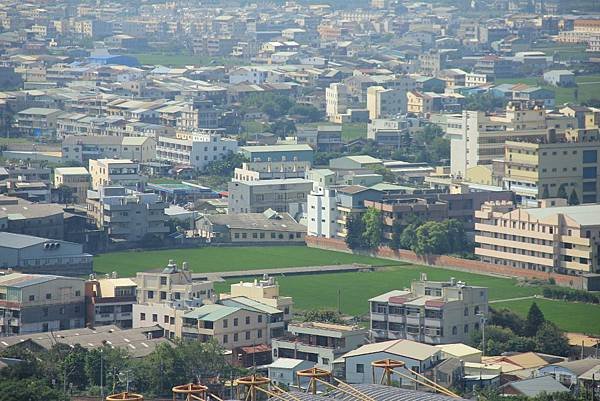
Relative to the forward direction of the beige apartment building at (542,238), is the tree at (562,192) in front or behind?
behind

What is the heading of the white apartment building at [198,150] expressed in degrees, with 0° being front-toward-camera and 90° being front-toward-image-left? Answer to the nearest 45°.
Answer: approximately 45°

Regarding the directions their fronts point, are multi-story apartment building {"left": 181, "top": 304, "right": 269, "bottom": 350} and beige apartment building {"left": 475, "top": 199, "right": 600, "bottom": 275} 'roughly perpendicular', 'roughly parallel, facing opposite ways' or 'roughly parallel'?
roughly parallel

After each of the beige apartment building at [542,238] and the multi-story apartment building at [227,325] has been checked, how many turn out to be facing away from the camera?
0

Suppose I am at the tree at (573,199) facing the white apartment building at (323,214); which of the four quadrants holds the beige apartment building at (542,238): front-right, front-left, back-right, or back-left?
front-left

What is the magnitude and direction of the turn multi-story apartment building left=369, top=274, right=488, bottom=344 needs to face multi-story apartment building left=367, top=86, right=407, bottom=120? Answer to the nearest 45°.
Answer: approximately 135° to its right

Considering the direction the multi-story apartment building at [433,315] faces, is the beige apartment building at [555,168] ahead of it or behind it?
behind

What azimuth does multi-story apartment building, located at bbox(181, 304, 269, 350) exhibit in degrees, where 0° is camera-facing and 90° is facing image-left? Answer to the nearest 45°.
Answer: approximately 45°

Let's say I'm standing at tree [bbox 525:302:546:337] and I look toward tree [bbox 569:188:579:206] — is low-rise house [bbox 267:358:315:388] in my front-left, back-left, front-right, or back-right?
back-left

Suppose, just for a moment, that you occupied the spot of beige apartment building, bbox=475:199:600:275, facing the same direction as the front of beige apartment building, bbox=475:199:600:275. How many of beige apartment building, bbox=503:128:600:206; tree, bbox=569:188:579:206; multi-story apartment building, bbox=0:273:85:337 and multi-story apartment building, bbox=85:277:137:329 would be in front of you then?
2

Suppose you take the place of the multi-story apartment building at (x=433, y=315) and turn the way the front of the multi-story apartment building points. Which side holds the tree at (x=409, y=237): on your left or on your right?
on your right

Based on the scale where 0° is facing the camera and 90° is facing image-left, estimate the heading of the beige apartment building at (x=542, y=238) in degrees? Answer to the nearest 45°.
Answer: approximately 45°

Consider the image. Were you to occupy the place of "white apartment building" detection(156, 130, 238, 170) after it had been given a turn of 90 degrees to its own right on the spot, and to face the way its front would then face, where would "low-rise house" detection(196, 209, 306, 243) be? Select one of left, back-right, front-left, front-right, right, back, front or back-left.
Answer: back-left
